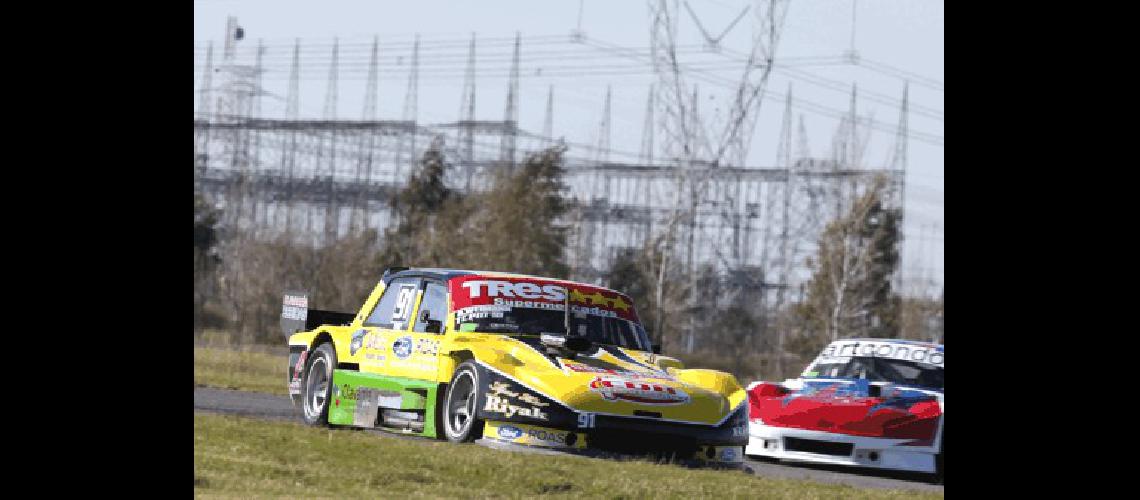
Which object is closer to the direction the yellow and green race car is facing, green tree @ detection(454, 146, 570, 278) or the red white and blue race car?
the red white and blue race car

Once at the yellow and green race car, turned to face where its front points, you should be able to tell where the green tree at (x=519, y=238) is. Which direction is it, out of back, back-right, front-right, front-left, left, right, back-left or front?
back-left

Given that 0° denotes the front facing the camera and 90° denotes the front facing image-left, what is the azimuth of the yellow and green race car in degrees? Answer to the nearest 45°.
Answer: approximately 315°

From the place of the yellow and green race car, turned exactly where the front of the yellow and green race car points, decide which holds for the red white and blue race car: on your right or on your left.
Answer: on your left
